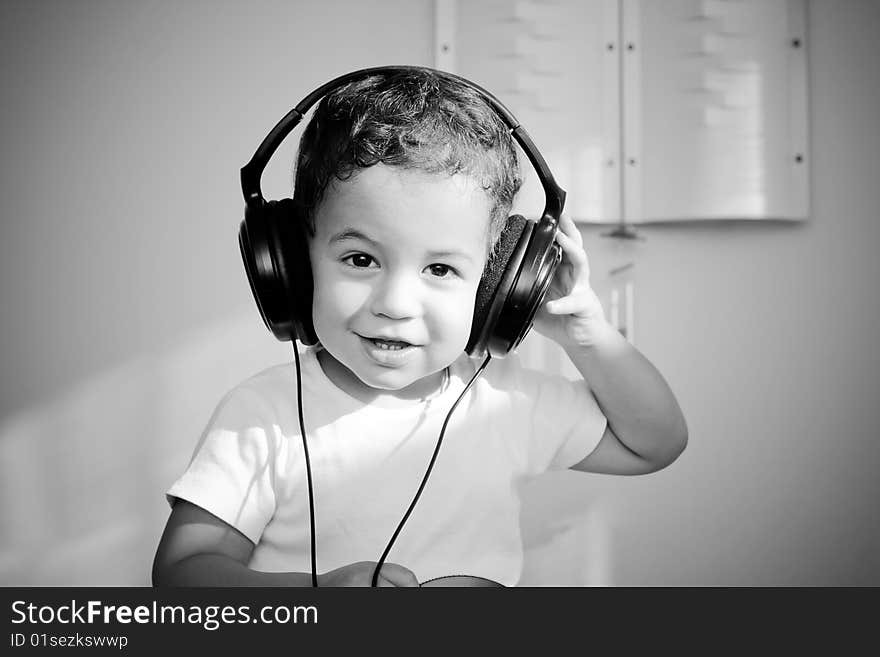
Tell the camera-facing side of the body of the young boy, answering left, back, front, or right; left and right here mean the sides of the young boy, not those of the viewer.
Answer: front
